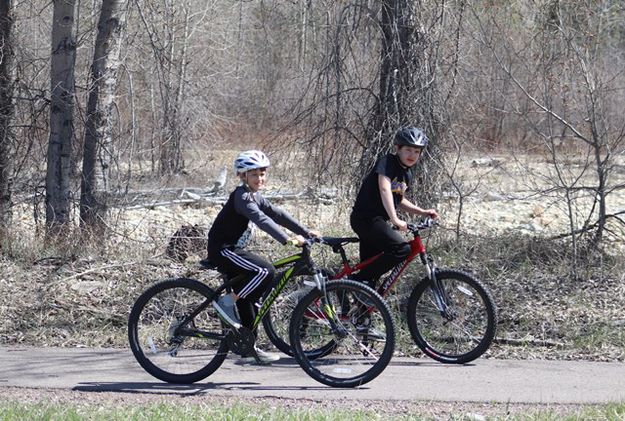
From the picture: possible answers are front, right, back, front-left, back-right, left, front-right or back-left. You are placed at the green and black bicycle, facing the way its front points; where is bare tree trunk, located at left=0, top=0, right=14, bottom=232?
back-left

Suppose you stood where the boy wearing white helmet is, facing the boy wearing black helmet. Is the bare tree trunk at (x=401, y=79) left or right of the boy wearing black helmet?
left

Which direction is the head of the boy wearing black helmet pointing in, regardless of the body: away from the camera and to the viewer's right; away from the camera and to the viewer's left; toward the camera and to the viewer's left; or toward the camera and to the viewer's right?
toward the camera and to the viewer's right

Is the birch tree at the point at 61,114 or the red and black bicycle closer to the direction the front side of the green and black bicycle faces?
the red and black bicycle

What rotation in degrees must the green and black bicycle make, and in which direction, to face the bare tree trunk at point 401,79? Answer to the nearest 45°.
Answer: approximately 90° to its left

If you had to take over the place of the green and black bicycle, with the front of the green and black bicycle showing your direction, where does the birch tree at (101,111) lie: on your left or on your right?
on your left

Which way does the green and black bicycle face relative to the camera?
to the viewer's right

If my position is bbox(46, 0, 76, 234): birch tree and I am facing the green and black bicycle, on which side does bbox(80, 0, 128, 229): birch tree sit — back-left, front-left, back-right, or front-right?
front-left

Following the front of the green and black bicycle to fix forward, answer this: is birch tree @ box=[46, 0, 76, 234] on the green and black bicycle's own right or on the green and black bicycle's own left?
on the green and black bicycle's own left

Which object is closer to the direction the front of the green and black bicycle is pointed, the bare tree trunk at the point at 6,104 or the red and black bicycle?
the red and black bicycle
